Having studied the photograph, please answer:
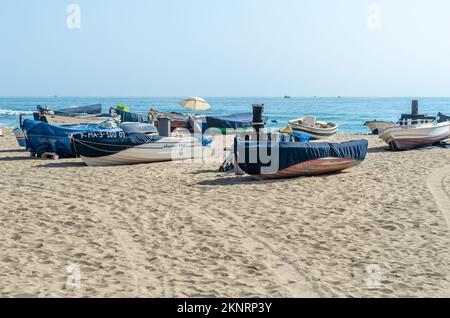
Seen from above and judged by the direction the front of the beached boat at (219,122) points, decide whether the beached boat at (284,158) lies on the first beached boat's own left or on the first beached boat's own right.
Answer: on the first beached boat's own left

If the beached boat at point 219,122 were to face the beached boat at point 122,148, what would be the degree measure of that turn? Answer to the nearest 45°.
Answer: approximately 90° to its left

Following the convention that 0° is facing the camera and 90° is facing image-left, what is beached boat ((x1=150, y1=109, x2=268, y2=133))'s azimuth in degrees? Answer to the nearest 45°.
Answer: approximately 90°
